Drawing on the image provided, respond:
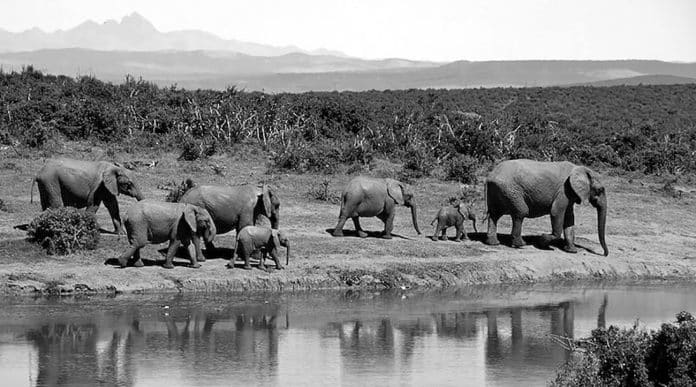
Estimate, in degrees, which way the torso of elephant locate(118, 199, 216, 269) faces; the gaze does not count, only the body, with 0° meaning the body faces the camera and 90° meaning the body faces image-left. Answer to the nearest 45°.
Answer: approximately 270°

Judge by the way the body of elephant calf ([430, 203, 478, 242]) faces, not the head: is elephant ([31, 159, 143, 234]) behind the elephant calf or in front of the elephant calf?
behind

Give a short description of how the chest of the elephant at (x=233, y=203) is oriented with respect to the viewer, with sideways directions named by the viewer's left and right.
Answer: facing to the right of the viewer

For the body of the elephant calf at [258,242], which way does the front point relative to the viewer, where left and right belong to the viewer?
facing to the right of the viewer

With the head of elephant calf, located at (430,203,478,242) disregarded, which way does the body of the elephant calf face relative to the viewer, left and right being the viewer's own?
facing to the right of the viewer

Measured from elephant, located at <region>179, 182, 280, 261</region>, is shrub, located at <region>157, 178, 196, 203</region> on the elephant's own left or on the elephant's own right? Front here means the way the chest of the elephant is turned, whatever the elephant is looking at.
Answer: on the elephant's own left

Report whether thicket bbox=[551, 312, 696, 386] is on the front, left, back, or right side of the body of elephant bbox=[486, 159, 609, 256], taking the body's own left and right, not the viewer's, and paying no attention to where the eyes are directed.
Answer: right

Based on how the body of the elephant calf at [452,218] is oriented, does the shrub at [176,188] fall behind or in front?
behind

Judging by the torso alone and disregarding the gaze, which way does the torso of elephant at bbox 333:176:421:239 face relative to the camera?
to the viewer's right

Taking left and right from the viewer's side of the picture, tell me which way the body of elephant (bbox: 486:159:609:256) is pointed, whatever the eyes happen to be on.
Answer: facing to the right of the viewer

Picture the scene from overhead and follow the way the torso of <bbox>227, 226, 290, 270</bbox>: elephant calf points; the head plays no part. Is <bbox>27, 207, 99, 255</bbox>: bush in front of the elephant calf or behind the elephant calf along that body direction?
behind

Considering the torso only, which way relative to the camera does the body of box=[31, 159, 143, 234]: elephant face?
to the viewer's right
